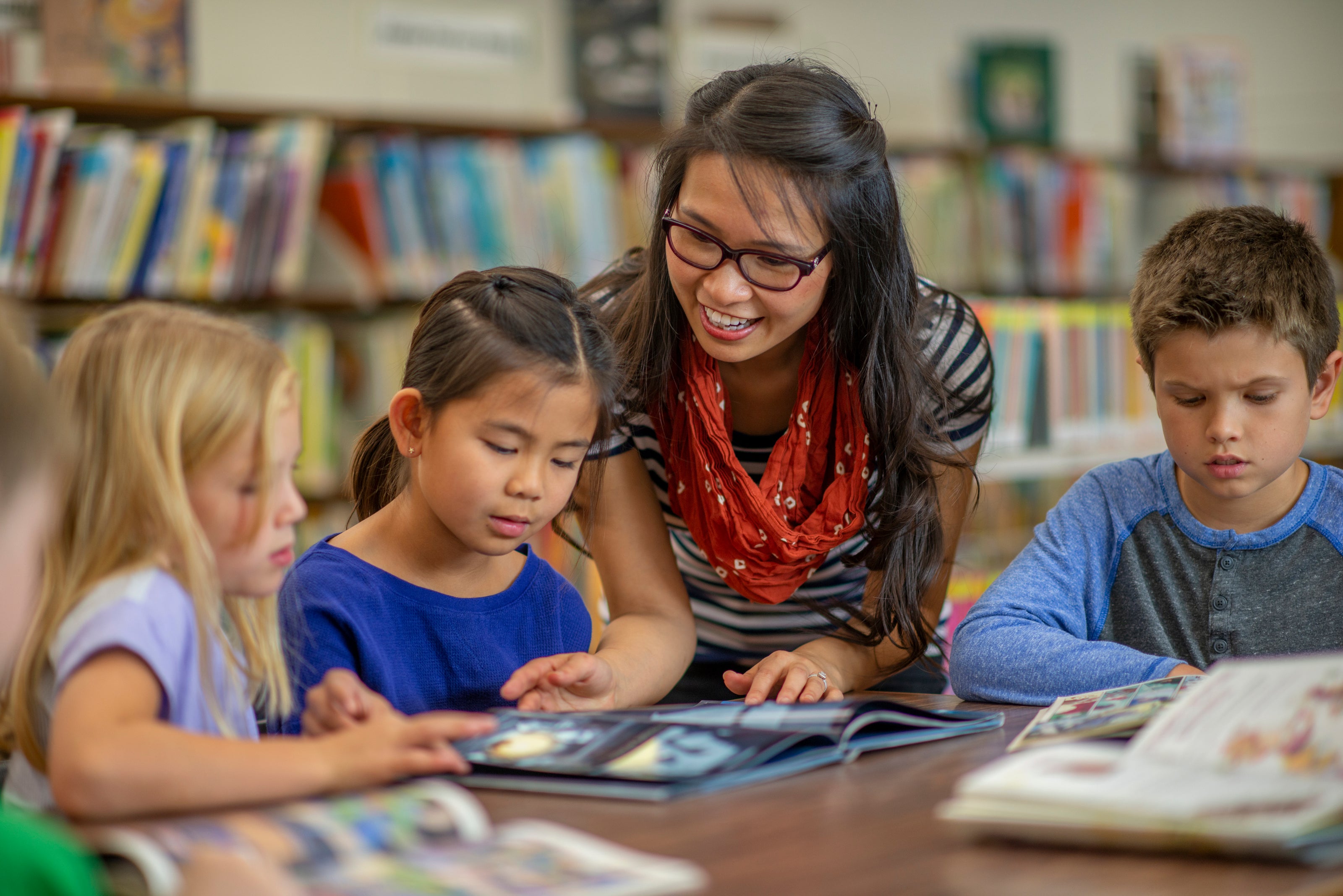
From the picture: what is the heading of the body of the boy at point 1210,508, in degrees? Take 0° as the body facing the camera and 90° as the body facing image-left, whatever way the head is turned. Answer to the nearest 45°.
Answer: approximately 0°

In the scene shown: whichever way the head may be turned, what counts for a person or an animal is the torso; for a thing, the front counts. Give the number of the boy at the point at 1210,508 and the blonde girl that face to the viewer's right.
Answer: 1

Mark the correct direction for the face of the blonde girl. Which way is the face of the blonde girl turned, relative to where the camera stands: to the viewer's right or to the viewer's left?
to the viewer's right

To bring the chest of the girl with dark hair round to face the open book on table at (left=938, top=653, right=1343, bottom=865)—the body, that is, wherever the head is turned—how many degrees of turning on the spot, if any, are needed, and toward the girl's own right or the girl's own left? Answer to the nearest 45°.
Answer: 0° — they already face it

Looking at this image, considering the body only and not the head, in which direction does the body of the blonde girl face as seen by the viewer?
to the viewer's right

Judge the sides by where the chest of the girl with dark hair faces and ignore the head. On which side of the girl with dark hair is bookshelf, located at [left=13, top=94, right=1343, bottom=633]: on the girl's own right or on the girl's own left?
on the girl's own left
